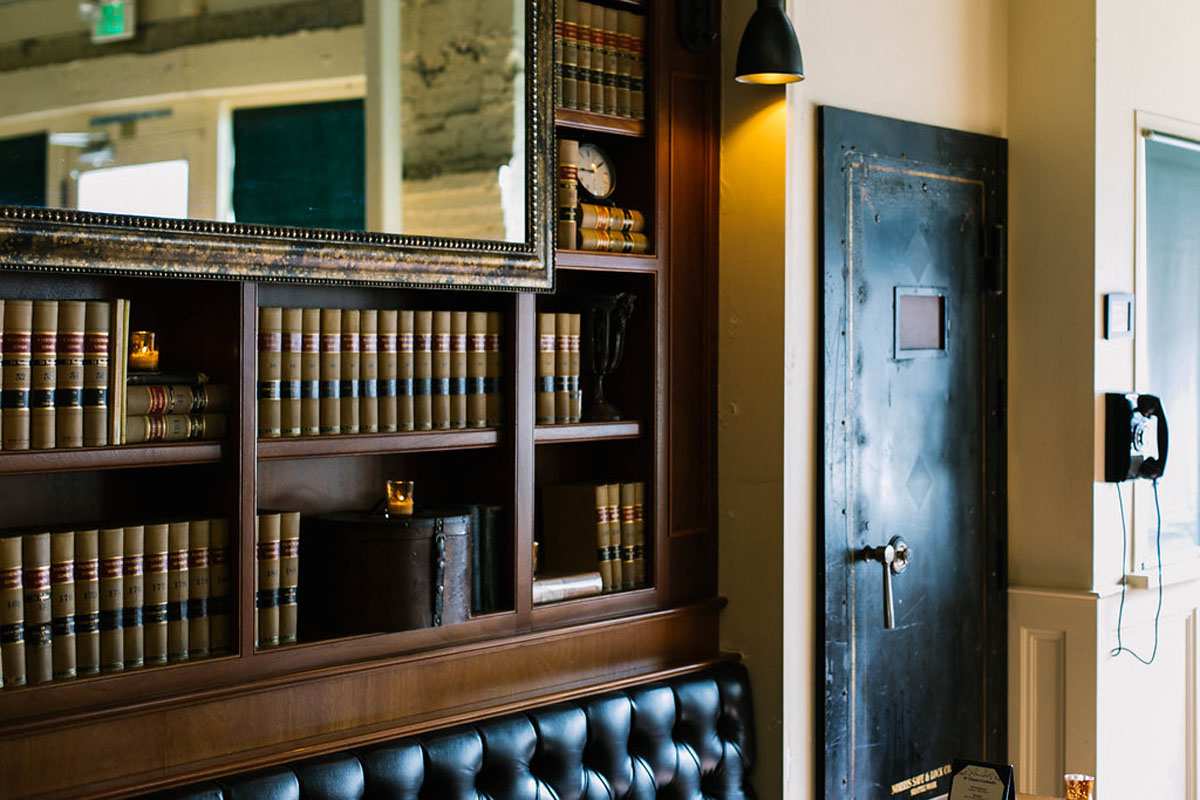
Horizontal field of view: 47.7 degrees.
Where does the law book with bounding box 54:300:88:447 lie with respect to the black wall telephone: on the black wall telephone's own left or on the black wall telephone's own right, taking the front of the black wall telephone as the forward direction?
on the black wall telephone's own right

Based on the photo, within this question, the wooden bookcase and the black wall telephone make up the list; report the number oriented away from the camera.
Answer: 0

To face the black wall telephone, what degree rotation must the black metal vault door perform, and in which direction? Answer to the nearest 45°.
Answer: approximately 90° to its left

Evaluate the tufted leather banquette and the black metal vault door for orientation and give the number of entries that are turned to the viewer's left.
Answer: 0

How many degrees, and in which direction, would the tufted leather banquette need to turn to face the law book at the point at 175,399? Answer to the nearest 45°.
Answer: approximately 90° to its right

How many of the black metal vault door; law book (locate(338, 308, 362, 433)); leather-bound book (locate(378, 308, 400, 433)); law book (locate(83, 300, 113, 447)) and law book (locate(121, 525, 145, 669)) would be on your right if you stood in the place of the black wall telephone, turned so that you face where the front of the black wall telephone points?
5

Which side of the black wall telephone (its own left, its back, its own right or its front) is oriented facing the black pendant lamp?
right

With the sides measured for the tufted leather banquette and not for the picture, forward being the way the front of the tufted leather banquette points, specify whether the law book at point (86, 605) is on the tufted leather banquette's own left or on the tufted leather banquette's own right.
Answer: on the tufted leather banquette's own right

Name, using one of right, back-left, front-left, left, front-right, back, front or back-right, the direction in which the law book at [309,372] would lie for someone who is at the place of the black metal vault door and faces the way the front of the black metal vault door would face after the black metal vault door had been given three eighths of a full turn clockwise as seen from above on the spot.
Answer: front-left

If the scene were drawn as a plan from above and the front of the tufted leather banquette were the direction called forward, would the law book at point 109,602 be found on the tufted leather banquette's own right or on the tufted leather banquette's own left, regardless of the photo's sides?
on the tufted leather banquette's own right

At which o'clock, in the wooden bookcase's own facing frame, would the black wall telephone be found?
The black wall telephone is roughly at 10 o'clock from the wooden bookcase.

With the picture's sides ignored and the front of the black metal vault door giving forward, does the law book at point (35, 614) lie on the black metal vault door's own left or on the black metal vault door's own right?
on the black metal vault door's own right
